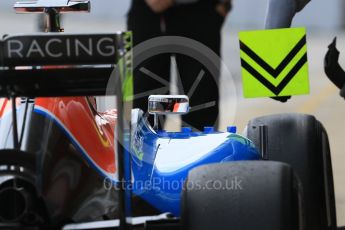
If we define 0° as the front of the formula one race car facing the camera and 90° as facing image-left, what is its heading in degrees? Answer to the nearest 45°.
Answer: approximately 180°

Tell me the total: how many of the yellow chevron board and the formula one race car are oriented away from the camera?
1

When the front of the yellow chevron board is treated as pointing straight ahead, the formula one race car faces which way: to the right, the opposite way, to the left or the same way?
the opposite way

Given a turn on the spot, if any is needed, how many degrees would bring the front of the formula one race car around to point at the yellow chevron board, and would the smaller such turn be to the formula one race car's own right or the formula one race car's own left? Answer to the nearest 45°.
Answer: approximately 45° to the formula one race car's own right

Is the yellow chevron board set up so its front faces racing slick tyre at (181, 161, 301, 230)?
yes
